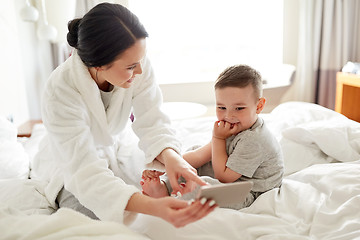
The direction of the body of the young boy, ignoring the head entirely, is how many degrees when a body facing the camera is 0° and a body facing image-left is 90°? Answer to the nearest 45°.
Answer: approximately 45°

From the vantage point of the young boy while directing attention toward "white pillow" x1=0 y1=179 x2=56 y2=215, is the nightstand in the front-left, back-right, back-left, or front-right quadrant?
back-right

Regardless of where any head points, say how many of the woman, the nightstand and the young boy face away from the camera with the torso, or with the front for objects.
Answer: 0

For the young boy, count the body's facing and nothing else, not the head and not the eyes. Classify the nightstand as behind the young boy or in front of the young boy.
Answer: behind

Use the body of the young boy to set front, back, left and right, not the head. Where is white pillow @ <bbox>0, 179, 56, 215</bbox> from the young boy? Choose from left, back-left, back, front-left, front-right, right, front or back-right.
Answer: front-right

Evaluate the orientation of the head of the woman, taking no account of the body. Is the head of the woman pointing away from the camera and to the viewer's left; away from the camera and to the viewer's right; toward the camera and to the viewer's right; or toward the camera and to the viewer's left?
toward the camera and to the viewer's right

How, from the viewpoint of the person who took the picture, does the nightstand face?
facing the viewer and to the left of the viewer

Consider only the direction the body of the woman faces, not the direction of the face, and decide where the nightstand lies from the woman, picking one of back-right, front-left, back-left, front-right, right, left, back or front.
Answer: left

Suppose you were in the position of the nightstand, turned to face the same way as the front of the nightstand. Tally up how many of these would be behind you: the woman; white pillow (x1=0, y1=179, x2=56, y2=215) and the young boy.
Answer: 0

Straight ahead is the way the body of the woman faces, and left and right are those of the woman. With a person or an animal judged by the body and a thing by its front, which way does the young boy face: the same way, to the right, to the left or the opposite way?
to the right

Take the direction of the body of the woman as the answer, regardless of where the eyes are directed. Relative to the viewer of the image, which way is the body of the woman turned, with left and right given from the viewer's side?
facing the viewer and to the right of the viewer

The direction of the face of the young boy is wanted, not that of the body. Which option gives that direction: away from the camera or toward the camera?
toward the camera
